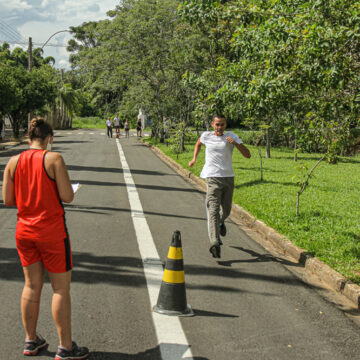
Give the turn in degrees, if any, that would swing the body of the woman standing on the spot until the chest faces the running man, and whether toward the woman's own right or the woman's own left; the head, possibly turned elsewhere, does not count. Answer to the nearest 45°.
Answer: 0° — they already face them

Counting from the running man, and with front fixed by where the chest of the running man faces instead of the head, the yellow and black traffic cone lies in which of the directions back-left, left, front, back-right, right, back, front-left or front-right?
front

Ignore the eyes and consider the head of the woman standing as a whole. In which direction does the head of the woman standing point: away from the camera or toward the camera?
away from the camera

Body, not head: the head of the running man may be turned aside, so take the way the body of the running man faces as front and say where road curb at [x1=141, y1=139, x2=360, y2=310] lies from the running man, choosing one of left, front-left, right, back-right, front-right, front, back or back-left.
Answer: left

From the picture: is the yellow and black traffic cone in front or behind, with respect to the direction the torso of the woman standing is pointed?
in front

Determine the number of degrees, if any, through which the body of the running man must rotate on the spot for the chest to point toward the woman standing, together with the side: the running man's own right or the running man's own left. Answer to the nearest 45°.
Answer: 0° — they already face them

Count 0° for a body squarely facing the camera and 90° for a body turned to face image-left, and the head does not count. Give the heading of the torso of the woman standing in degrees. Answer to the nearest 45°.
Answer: approximately 225°

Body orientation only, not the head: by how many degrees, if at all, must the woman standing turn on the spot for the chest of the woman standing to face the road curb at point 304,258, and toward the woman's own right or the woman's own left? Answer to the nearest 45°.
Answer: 0° — they already face it

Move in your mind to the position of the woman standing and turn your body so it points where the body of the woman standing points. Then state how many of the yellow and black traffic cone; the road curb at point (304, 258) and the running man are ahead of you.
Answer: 3

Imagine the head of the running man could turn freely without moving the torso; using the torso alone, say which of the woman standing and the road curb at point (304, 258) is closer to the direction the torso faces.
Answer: the woman standing

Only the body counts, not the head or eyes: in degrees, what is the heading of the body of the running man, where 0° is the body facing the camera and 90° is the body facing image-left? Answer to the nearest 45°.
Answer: approximately 0°

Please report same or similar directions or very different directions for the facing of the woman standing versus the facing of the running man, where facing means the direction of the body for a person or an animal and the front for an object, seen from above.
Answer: very different directions

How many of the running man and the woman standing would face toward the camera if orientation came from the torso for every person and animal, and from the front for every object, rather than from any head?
1

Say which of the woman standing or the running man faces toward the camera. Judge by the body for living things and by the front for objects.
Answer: the running man
